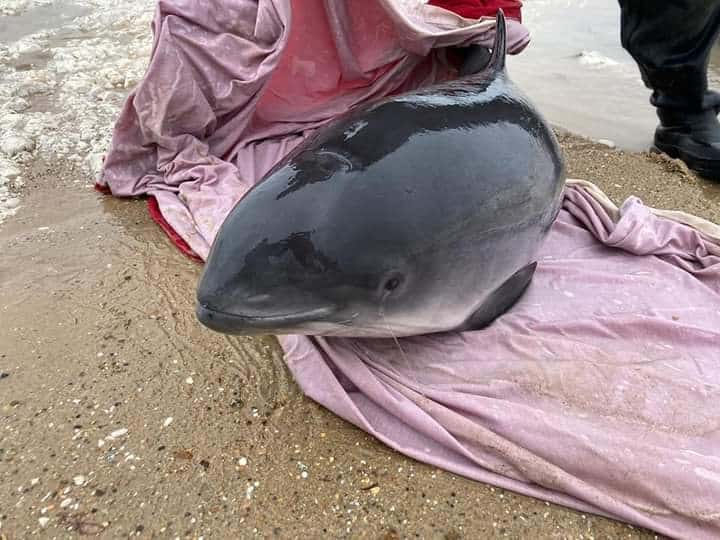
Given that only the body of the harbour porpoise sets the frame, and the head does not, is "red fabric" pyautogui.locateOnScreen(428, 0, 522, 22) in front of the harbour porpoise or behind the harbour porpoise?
behind

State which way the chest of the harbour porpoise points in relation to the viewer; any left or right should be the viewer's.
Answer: facing the viewer and to the left of the viewer
